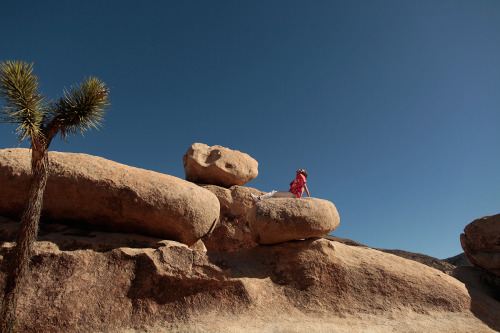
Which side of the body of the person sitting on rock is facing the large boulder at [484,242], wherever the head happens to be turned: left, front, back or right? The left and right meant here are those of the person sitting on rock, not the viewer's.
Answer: back

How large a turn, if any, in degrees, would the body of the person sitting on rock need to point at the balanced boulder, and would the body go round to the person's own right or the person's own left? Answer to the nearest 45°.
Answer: approximately 45° to the person's own right

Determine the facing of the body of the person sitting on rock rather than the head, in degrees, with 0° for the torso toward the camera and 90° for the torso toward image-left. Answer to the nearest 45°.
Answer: approximately 90°

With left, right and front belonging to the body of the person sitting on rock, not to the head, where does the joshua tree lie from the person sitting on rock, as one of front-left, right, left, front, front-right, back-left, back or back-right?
front-left
